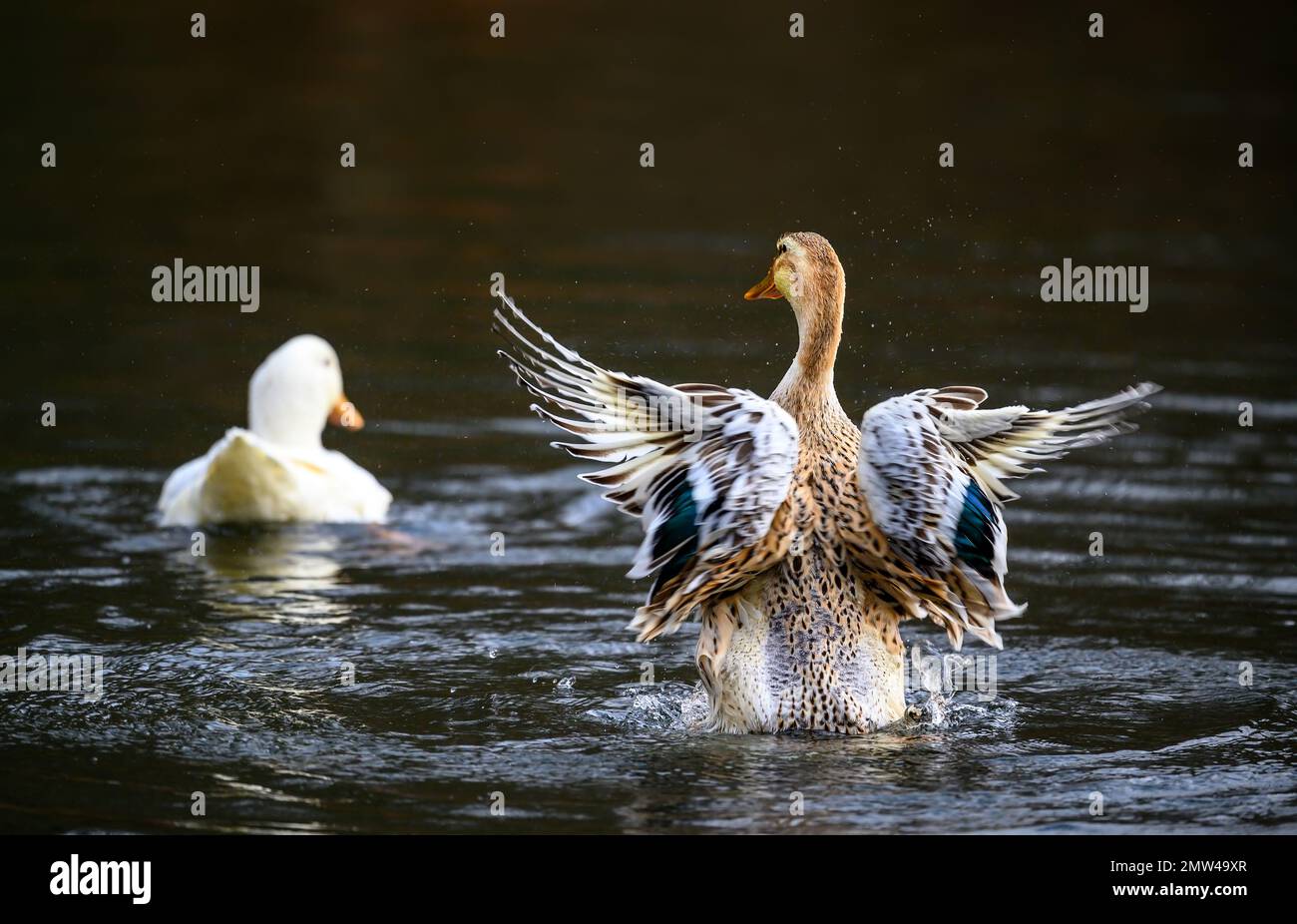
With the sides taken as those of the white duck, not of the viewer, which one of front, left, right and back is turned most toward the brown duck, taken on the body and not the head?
right

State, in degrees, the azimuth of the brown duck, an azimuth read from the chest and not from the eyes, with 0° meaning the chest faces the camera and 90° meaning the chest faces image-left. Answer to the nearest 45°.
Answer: approximately 180°

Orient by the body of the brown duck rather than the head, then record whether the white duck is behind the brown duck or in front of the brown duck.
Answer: in front

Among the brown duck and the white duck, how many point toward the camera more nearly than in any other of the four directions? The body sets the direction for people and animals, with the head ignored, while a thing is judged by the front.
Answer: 0

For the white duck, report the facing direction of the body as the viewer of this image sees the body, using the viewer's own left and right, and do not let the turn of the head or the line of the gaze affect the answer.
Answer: facing away from the viewer and to the right of the viewer
